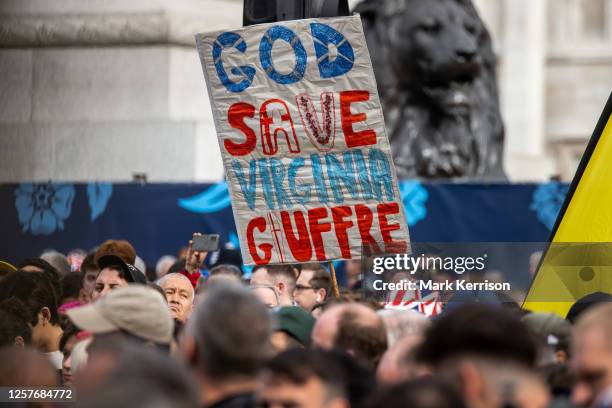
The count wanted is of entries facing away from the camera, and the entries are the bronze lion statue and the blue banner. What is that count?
0

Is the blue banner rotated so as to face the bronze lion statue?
no

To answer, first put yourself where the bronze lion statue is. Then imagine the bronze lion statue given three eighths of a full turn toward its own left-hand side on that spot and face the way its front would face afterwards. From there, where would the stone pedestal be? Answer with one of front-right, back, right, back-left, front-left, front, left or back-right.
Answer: back-left

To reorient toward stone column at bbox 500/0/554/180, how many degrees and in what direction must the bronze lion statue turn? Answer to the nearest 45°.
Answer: approximately 135° to its left

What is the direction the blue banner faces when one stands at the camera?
facing the viewer
